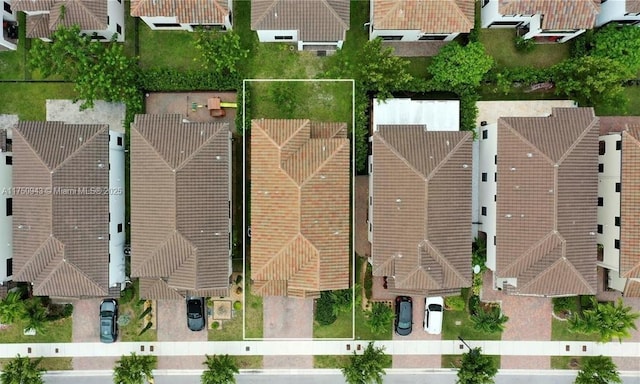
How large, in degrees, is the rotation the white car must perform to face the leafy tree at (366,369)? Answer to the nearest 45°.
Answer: approximately 135° to its left

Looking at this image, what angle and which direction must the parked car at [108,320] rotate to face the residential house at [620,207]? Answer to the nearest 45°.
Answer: approximately 135° to its right

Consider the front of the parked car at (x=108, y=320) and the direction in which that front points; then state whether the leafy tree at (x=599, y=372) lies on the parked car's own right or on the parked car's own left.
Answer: on the parked car's own right

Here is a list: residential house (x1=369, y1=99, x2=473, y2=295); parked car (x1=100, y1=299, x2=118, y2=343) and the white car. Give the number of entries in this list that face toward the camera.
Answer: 1

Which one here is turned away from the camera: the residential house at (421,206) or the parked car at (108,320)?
the parked car

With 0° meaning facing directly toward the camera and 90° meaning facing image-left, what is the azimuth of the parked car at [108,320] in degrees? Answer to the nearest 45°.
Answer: approximately 180°

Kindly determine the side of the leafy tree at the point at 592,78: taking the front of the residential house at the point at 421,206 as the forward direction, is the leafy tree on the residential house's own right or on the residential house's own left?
on the residential house's own left

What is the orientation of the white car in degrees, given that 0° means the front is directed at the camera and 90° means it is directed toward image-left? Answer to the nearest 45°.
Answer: approximately 180°
